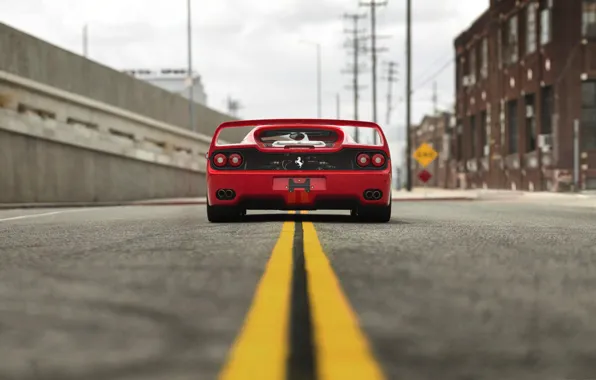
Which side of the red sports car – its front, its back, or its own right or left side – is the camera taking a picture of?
back

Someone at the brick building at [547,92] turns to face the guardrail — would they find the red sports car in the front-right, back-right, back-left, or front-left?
front-left

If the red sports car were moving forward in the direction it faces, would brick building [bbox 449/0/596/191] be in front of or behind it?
in front
